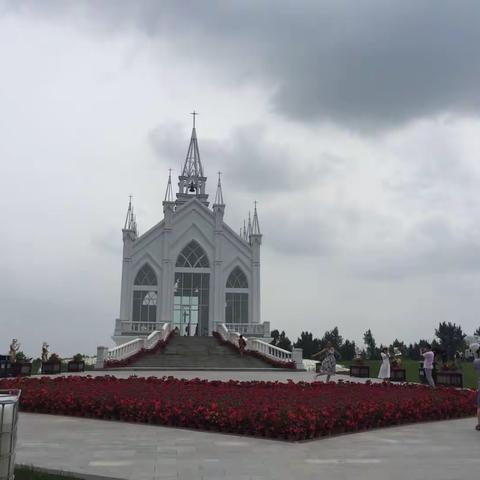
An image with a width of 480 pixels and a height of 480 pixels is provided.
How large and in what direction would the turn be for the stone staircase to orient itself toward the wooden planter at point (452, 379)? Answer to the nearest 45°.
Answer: approximately 45° to its left

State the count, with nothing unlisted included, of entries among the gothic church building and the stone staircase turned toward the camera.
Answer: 2

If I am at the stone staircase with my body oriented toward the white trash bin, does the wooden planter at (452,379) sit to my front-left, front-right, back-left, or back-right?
front-left

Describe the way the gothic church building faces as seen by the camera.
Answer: facing the viewer

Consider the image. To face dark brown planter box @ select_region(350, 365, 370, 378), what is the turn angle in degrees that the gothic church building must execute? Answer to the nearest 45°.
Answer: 0° — it already faces it

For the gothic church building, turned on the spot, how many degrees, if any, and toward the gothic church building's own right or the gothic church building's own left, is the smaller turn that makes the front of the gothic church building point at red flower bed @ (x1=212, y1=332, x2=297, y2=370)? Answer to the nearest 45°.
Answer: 0° — it already faces it

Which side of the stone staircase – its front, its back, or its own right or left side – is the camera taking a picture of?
front

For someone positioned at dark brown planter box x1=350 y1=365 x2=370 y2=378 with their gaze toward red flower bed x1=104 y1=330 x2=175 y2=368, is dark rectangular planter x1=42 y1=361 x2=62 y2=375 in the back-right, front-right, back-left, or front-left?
front-left

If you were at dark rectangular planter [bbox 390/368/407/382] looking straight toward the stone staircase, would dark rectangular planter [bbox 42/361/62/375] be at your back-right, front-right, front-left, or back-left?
front-left

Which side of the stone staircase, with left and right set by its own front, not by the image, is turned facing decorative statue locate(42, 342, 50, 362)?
right

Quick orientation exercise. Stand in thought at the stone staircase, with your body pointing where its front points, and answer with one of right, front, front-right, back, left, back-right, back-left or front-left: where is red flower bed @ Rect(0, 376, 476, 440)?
front

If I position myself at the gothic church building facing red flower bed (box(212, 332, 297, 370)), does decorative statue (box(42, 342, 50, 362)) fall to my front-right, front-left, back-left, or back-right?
front-right

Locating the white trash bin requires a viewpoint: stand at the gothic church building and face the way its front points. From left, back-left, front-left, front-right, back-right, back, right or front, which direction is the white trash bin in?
front

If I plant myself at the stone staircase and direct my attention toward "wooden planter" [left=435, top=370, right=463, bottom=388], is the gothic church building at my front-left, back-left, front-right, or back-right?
back-left

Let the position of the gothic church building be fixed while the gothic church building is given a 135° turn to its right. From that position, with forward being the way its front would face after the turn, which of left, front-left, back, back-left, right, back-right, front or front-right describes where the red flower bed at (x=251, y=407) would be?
back-left

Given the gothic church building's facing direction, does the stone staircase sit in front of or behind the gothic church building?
in front

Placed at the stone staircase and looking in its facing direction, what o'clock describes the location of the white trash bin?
The white trash bin is roughly at 12 o'clock from the stone staircase.
